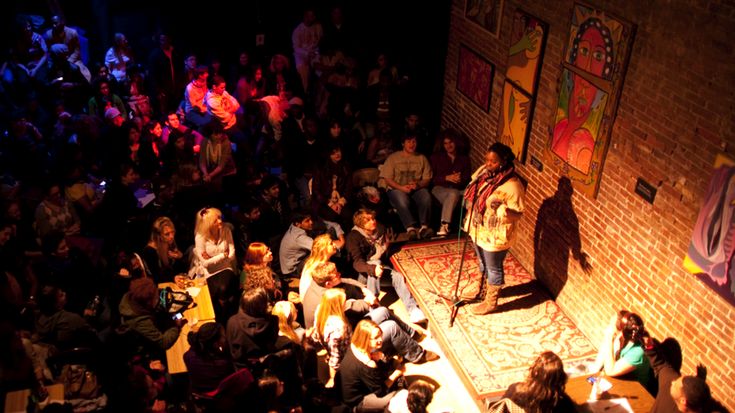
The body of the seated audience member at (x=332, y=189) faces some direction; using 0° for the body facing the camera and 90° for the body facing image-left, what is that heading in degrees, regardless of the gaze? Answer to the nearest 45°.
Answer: approximately 315°

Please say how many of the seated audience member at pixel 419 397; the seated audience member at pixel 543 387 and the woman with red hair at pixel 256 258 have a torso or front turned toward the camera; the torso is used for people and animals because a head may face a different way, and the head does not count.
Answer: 0

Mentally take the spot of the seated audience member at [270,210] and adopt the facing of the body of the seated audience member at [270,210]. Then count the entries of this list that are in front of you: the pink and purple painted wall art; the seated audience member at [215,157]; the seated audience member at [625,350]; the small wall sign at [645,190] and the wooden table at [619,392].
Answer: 4

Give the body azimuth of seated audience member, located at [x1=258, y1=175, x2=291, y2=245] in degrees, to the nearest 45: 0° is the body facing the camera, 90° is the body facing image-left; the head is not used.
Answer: approximately 315°

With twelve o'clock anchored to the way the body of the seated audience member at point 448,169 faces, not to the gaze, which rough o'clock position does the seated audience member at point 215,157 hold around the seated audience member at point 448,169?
the seated audience member at point 215,157 is roughly at 3 o'clock from the seated audience member at point 448,169.

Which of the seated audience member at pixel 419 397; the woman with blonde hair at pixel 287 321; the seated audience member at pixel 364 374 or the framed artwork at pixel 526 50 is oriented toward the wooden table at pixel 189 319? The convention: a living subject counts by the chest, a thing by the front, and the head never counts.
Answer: the framed artwork

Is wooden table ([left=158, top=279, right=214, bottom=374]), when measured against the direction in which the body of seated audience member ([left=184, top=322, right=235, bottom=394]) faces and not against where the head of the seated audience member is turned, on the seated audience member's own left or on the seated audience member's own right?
on the seated audience member's own left

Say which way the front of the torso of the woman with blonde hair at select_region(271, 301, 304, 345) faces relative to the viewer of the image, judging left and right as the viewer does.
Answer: facing away from the viewer and to the right of the viewer

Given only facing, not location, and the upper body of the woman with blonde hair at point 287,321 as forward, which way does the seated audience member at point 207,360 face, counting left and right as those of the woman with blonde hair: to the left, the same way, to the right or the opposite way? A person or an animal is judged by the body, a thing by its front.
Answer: the same way

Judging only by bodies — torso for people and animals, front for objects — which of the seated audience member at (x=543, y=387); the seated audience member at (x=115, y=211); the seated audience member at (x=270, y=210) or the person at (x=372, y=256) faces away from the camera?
the seated audience member at (x=543, y=387)

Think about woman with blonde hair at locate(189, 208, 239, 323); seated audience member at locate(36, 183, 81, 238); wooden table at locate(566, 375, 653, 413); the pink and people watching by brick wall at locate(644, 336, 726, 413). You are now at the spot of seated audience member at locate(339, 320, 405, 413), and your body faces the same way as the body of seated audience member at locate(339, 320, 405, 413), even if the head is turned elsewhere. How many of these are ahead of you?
3

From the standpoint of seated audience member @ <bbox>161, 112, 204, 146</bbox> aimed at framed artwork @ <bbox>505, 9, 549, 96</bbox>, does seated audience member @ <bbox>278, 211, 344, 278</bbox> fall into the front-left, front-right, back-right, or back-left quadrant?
front-right

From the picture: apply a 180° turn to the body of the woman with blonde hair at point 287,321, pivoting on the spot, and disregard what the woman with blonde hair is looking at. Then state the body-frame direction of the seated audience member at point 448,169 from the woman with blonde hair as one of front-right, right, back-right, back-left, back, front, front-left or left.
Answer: back

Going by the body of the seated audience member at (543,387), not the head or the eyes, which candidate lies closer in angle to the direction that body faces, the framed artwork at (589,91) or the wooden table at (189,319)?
the framed artwork

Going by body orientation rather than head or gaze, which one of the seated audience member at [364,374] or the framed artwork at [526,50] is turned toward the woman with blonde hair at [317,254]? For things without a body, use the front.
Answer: the framed artwork

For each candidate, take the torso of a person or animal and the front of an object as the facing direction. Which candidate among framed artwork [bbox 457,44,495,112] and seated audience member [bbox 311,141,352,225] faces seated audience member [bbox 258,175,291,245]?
the framed artwork

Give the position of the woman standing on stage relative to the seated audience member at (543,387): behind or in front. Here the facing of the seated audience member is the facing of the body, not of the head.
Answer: in front

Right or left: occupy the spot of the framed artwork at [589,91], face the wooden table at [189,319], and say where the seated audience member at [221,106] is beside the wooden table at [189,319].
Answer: right

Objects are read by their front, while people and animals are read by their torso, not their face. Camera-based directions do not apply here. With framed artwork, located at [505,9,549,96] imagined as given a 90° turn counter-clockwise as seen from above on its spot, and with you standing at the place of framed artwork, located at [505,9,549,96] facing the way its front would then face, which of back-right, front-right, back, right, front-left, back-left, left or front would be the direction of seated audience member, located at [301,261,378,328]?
right

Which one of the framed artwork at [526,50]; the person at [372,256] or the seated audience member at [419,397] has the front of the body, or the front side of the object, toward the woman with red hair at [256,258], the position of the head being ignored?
the framed artwork

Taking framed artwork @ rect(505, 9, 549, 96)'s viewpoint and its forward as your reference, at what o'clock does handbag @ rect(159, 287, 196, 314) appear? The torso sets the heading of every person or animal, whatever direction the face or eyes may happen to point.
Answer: The handbag is roughly at 12 o'clock from the framed artwork.

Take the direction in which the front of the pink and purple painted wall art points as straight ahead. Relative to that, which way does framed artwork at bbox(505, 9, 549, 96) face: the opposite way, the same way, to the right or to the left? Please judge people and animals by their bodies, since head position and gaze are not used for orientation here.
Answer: the same way

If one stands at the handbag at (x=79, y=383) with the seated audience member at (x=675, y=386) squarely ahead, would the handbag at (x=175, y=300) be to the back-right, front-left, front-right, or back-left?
front-left

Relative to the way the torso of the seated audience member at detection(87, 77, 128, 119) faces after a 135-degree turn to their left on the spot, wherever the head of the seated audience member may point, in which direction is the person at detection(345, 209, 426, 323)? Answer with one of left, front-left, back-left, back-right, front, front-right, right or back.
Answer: back-right
